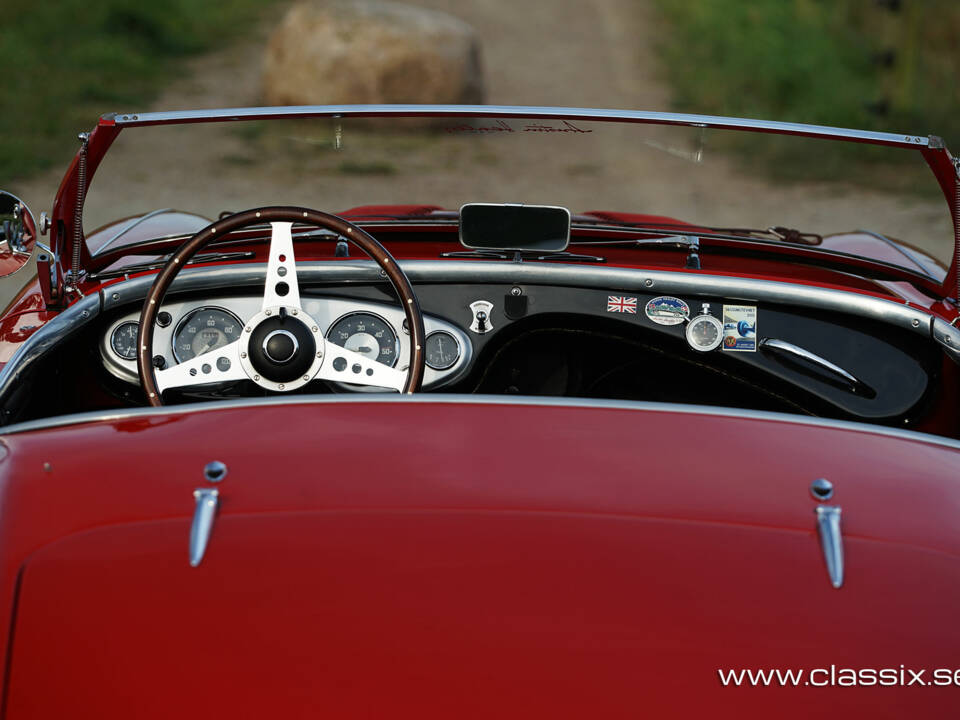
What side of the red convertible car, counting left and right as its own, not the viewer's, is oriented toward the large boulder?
front

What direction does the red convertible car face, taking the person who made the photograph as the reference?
facing away from the viewer
